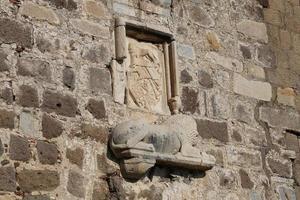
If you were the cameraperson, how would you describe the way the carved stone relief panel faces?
facing the viewer and to the right of the viewer
